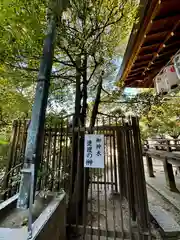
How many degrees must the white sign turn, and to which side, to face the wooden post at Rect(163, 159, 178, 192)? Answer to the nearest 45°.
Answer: approximately 135° to its left

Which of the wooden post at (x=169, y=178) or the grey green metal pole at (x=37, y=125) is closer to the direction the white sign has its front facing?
the grey green metal pole

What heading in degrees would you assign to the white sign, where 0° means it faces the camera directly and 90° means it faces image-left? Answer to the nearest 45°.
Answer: approximately 0°

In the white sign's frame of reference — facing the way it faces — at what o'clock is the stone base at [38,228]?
The stone base is roughly at 1 o'clock from the white sign.

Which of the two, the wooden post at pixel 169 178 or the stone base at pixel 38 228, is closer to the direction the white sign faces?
the stone base
